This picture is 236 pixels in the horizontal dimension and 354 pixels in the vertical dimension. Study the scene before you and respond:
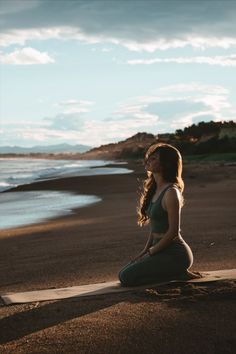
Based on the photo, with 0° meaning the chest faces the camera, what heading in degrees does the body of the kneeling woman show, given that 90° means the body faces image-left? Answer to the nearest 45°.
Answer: approximately 90°

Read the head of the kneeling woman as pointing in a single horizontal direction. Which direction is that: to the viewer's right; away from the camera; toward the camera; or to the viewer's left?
to the viewer's left
